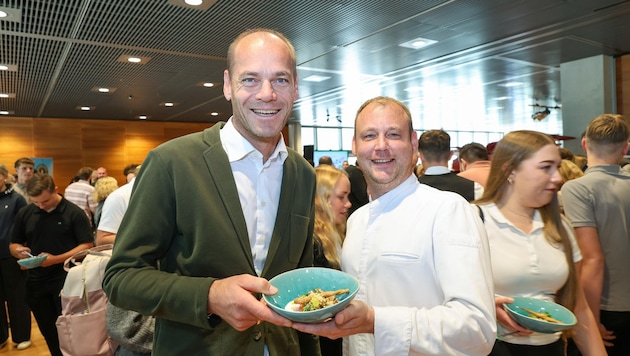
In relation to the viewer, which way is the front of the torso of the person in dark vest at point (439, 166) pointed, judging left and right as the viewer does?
facing away from the viewer

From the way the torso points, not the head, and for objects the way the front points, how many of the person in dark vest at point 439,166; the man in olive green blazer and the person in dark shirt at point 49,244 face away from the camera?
1

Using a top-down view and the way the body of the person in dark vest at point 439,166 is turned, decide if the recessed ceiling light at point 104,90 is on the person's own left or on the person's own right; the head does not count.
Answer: on the person's own left

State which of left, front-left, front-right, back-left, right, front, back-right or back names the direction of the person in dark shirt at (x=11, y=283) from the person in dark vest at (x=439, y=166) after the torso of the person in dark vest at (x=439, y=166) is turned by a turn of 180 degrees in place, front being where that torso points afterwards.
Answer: right

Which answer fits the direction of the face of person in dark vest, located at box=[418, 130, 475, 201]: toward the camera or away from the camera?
away from the camera

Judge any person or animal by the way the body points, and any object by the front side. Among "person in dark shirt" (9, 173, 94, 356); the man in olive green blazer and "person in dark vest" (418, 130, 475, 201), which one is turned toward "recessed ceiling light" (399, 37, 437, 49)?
"person in dark vest" (418, 130, 475, 201)

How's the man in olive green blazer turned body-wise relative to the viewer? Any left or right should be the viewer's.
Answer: facing the viewer and to the right of the viewer

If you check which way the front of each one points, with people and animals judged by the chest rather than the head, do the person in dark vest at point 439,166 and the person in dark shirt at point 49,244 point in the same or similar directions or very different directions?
very different directions

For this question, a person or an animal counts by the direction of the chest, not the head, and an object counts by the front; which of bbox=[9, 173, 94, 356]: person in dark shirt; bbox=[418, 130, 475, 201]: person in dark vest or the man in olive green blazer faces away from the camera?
bbox=[418, 130, 475, 201]: person in dark vest
